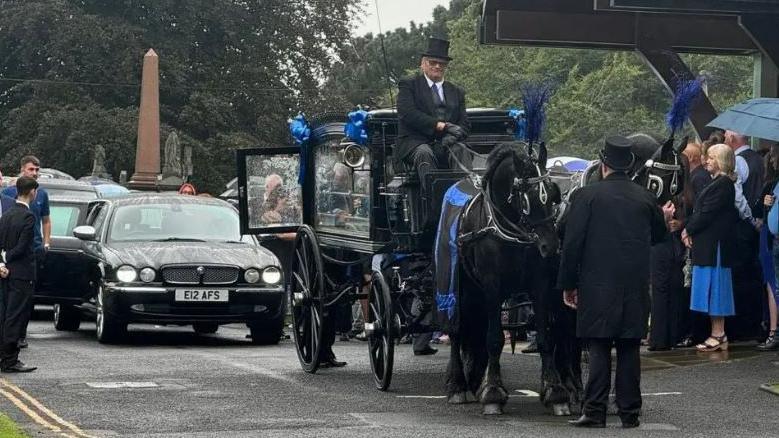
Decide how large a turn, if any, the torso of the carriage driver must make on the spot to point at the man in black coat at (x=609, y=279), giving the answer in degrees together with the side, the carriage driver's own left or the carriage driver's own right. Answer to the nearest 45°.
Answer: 0° — they already face them

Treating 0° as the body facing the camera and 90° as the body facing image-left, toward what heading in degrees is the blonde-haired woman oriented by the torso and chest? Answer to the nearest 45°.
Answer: approximately 90°

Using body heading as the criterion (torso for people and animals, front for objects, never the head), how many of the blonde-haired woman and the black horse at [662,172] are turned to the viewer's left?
1

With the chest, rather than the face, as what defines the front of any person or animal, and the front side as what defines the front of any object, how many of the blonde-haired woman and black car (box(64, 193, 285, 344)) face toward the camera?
1

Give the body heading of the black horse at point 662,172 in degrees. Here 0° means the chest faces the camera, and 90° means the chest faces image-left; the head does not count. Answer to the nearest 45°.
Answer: approximately 315°
